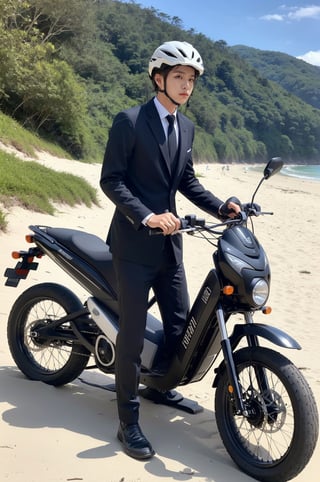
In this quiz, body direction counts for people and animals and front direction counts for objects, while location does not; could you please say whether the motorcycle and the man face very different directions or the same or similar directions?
same or similar directions

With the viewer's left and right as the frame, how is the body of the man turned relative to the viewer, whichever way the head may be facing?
facing the viewer and to the right of the viewer

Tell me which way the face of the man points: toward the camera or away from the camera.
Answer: toward the camera
